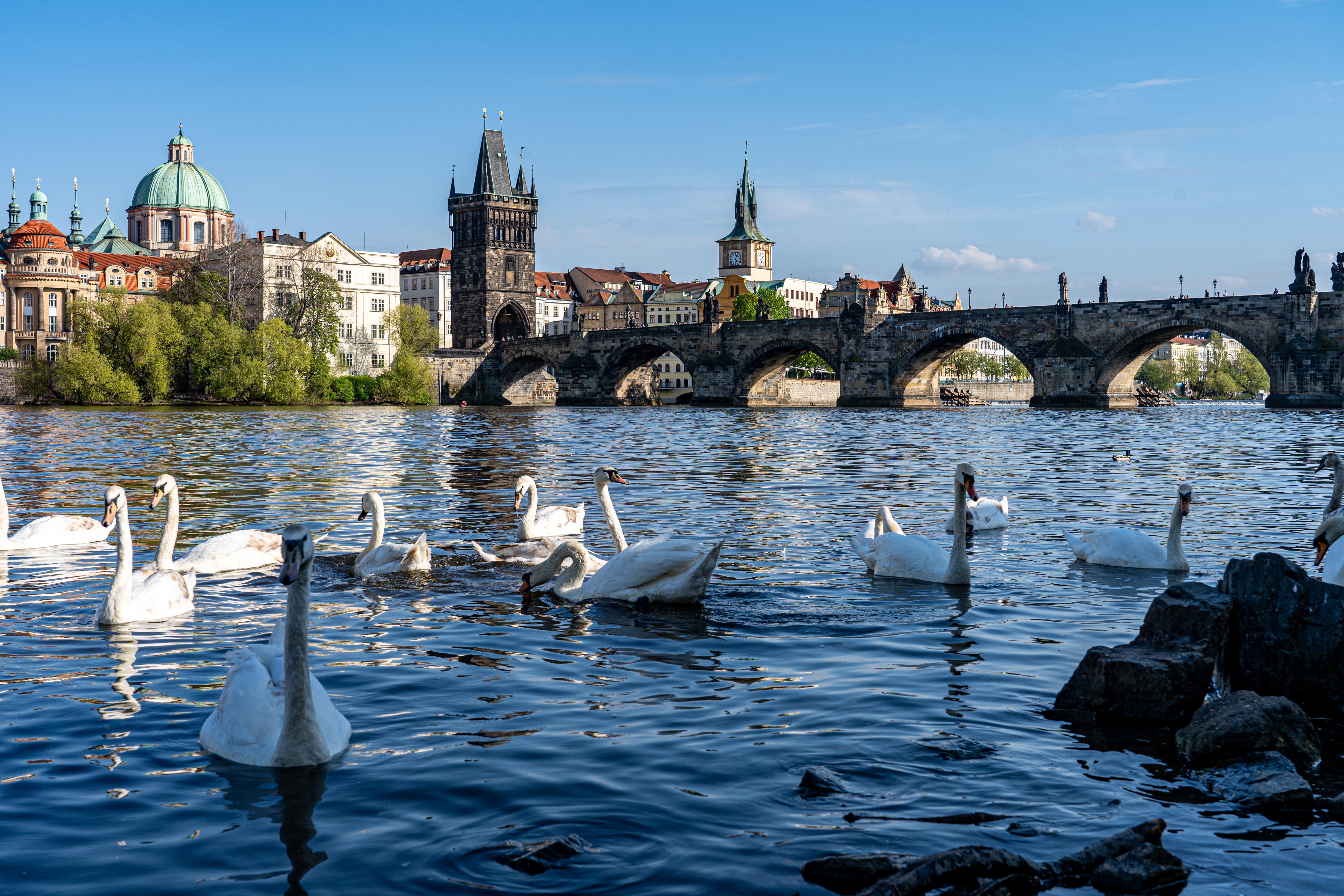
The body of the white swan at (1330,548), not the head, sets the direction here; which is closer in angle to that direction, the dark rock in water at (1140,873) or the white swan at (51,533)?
the white swan

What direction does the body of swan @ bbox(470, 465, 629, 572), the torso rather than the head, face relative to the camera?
to the viewer's right

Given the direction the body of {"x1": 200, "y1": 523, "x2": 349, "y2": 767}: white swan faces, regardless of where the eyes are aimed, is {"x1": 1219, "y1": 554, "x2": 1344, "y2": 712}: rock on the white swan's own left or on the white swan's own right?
on the white swan's own left

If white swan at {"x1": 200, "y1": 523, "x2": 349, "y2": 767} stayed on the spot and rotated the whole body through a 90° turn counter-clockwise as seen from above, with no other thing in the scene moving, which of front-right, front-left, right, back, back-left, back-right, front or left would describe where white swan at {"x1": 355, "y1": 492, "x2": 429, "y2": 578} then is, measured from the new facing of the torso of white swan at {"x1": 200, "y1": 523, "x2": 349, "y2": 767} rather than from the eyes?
left

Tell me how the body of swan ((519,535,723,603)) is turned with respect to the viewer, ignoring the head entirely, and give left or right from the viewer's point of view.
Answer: facing to the left of the viewer

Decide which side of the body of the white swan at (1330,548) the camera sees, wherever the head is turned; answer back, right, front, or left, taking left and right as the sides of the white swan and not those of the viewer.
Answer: left

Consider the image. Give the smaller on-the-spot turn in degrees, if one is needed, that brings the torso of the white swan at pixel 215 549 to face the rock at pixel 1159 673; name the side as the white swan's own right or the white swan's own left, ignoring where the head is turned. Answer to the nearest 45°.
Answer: approximately 135° to the white swan's own left

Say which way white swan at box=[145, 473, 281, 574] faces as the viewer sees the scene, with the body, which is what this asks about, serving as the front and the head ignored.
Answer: to the viewer's left

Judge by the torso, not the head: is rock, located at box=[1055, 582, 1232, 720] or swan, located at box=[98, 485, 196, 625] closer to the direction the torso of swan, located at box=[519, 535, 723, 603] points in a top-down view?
the swan

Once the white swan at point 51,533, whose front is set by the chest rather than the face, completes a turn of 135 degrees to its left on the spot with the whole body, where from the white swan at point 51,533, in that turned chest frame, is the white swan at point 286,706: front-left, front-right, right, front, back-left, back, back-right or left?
front-right

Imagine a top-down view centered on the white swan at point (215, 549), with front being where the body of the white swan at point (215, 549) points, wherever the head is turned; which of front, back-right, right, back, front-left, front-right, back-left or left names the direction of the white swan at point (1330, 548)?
back-left

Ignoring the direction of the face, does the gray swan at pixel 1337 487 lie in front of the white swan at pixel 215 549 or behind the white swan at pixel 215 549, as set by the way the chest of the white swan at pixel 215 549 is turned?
behind
